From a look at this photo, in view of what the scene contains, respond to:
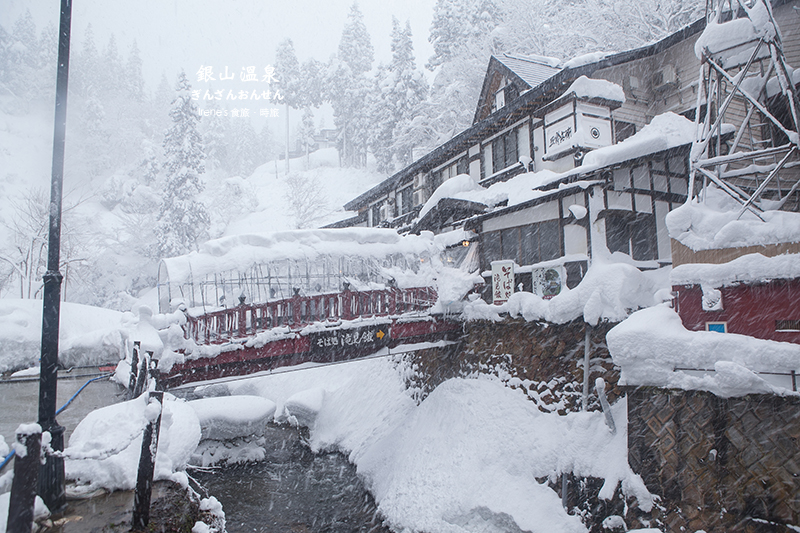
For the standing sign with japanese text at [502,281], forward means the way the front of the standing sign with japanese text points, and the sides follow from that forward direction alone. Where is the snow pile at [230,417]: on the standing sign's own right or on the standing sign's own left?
on the standing sign's own right

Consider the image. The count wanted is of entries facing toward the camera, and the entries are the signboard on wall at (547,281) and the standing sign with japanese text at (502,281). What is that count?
2

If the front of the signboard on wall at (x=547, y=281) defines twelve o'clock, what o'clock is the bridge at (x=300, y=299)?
The bridge is roughly at 2 o'clock from the signboard on wall.

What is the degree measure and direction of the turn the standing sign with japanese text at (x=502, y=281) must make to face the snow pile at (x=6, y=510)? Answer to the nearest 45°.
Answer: approximately 45° to its right

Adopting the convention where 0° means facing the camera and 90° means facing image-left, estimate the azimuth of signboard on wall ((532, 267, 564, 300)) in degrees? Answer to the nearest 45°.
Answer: approximately 0°

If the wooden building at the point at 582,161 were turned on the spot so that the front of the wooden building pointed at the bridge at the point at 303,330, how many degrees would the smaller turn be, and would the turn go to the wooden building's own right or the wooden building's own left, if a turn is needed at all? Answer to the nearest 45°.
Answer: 0° — it already faces it

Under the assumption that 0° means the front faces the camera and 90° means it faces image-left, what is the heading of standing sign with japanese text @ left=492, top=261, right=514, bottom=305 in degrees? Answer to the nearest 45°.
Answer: approximately 0°

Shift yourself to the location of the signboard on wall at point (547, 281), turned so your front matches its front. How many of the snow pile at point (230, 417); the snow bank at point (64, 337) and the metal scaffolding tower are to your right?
2

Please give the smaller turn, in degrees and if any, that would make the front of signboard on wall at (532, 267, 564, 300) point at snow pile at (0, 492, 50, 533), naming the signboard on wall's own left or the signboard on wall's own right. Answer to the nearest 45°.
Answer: approximately 45° to the signboard on wall's own right

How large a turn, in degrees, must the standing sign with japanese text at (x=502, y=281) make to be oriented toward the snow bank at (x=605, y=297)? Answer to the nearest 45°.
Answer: approximately 45° to its left
